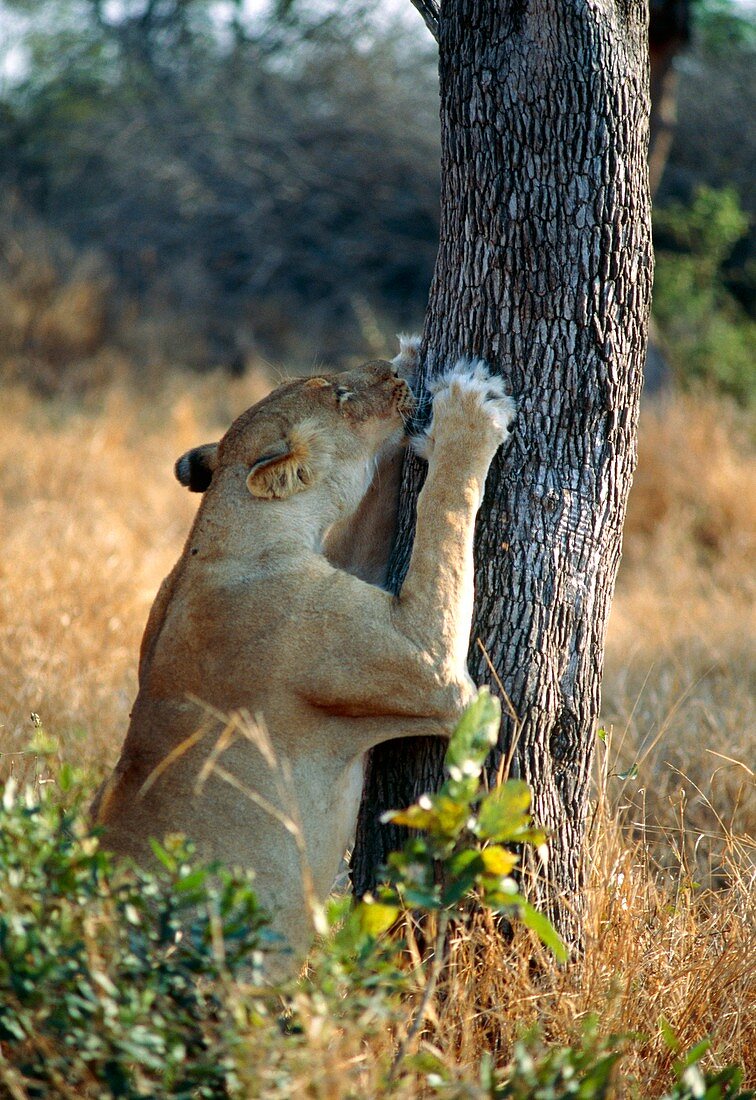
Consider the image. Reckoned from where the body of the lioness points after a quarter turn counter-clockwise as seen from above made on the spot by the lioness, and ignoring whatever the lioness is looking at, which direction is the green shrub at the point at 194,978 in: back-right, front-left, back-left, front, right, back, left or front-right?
back

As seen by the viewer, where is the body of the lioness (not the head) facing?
to the viewer's right
